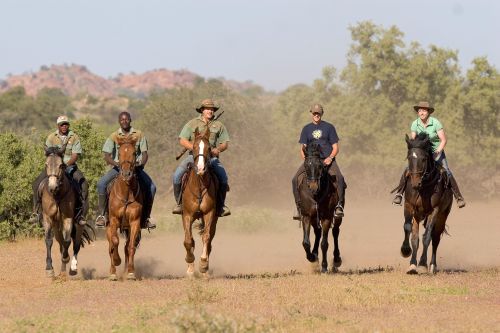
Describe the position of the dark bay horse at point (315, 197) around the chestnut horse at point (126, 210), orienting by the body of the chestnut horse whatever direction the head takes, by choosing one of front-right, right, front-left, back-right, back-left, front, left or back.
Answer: left

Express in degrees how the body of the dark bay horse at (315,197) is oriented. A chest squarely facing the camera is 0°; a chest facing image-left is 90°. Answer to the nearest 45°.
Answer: approximately 0°

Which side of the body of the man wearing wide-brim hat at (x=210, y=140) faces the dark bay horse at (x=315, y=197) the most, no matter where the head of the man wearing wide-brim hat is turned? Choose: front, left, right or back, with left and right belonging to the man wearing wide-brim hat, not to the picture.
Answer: left

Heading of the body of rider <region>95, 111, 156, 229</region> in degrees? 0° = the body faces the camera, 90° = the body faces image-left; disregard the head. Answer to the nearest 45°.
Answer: approximately 0°

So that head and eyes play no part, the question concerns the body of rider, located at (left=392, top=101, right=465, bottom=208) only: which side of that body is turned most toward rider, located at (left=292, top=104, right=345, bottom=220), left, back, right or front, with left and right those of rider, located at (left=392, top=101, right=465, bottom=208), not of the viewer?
right

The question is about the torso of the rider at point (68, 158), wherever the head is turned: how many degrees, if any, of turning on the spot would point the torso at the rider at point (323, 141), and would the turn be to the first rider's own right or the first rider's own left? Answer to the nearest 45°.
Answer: approximately 90° to the first rider's own left

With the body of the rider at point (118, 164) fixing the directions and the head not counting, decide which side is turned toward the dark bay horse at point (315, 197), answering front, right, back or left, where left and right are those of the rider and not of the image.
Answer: left
